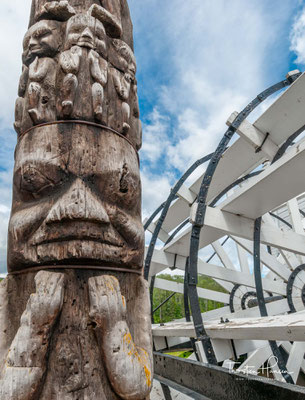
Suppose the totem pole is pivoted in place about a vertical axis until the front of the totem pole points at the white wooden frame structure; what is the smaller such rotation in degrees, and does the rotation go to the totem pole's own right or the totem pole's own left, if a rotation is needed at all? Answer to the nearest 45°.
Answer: approximately 135° to the totem pole's own left

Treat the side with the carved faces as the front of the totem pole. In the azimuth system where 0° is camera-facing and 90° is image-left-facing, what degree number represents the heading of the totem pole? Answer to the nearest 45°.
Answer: approximately 0°
